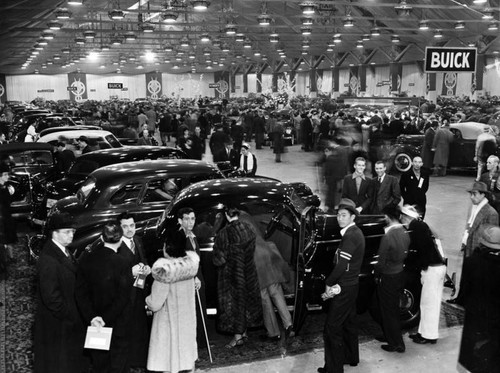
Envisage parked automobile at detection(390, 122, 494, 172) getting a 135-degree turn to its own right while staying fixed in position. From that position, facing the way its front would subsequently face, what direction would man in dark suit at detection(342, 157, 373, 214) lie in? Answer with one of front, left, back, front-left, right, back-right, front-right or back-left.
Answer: back-right

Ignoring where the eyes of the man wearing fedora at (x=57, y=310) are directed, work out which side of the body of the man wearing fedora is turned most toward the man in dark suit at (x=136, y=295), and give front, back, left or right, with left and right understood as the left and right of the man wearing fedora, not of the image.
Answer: left

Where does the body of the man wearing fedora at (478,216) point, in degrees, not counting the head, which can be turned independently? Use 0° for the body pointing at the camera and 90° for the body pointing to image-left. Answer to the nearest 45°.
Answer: approximately 45°

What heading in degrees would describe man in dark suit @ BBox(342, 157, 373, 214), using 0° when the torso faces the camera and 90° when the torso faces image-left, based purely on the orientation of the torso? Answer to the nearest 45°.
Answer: approximately 0°

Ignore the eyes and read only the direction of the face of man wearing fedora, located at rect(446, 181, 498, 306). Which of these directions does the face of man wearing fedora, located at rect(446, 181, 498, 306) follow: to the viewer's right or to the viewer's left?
to the viewer's left

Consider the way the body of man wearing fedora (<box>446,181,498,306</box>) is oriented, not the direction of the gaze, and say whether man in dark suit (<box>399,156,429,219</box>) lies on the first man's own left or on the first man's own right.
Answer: on the first man's own right

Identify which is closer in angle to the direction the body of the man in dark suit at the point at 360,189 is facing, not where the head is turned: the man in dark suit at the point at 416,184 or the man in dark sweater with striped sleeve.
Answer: the man in dark sweater with striped sleeve

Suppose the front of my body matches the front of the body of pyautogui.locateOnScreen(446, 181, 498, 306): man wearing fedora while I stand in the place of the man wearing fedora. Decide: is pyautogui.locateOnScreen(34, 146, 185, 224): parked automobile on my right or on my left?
on my right

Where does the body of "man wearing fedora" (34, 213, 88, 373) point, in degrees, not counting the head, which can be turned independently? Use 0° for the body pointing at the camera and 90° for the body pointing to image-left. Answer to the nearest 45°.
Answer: approximately 315°

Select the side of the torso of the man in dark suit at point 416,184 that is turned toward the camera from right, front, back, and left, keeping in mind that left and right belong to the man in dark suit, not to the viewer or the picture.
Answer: front

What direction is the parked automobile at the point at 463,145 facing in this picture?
to the viewer's left

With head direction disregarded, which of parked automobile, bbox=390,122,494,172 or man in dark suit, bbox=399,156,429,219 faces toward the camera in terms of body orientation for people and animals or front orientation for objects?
the man in dark suit

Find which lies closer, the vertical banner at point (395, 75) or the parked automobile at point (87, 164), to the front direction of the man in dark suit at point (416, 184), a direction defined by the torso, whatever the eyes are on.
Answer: the parked automobile

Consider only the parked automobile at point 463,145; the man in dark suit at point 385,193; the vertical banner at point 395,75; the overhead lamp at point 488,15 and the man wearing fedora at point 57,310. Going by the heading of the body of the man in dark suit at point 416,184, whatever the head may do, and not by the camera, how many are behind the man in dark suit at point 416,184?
3

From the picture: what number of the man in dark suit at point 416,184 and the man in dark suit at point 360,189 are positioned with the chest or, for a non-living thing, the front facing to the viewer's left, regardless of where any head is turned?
0

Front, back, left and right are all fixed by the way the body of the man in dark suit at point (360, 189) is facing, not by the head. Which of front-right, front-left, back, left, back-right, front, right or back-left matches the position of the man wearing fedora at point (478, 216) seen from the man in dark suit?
front-left

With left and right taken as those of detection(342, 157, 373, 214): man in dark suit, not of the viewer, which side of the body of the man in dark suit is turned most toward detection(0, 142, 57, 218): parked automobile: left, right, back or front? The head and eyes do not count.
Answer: right
